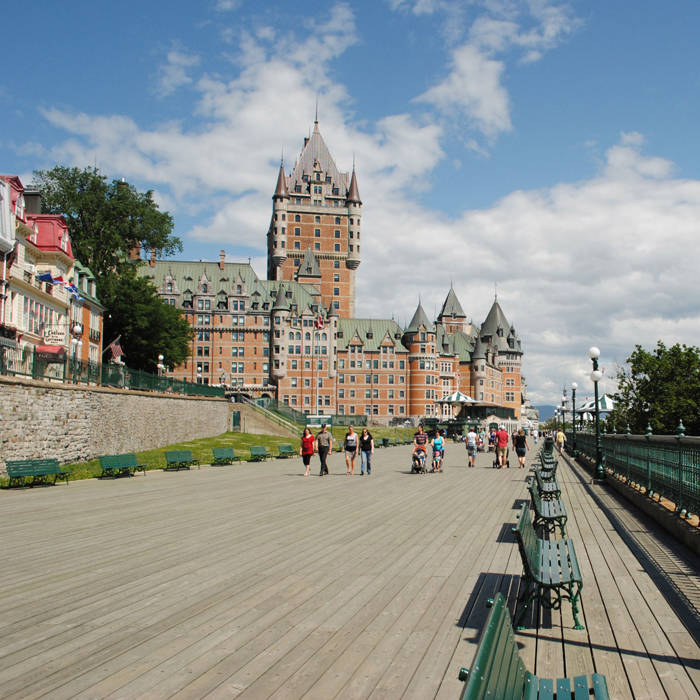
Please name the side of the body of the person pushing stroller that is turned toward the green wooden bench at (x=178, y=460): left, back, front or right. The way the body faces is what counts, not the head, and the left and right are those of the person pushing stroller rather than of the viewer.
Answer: right

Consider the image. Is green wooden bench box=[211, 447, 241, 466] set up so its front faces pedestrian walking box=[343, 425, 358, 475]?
yes

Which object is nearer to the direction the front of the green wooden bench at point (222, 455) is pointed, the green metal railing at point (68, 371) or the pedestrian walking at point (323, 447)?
the pedestrian walking

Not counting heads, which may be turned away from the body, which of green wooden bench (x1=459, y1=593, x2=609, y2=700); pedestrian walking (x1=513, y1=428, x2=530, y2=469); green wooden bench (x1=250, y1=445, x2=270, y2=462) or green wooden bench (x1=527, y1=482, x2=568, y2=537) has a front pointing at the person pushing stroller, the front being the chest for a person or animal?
green wooden bench (x1=250, y1=445, x2=270, y2=462)

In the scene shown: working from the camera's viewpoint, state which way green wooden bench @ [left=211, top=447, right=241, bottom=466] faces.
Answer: facing the viewer and to the right of the viewer

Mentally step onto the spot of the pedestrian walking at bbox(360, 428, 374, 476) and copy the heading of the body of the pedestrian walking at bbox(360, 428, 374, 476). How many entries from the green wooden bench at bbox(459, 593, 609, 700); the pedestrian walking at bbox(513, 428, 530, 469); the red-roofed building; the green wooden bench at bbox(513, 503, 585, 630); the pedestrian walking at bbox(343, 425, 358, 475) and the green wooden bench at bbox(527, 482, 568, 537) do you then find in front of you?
3

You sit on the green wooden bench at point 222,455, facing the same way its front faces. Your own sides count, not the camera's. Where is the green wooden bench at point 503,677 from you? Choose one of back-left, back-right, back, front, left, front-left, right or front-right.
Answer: front-right

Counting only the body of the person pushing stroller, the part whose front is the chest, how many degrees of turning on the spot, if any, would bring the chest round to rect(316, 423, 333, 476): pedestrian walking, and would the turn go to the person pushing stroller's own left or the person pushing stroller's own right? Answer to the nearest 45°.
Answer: approximately 45° to the person pushing stroller's own right

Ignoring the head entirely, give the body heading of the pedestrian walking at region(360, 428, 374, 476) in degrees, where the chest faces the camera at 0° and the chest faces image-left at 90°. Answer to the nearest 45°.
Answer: approximately 0°
